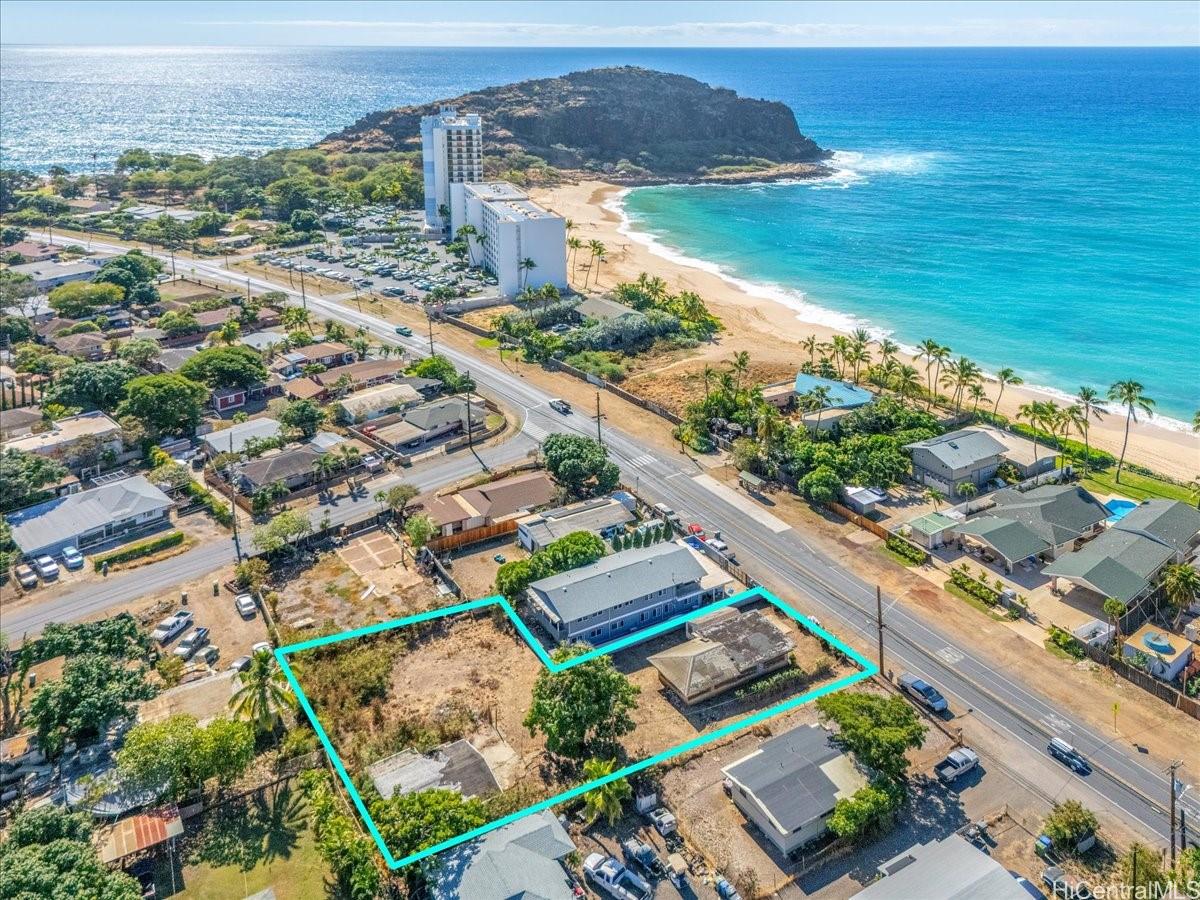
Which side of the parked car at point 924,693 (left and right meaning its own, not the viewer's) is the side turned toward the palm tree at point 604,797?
right

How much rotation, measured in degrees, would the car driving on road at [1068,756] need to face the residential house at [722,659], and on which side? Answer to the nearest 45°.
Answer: approximately 135° to its right

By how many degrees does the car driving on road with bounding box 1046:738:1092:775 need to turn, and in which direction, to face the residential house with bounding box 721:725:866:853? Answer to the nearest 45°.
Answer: approximately 90° to its right

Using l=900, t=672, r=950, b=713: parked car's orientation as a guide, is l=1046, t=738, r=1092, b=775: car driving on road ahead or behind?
ahead

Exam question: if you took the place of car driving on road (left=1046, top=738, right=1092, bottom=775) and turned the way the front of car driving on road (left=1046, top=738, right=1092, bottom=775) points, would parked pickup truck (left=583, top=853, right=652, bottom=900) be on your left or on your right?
on your right

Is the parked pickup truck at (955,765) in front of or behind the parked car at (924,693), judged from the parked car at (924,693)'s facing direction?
in front

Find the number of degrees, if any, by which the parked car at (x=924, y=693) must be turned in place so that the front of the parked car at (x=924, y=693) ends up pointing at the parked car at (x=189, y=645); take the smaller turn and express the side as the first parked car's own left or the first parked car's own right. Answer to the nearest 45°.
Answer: approximately 135° to the first parked car's own right
